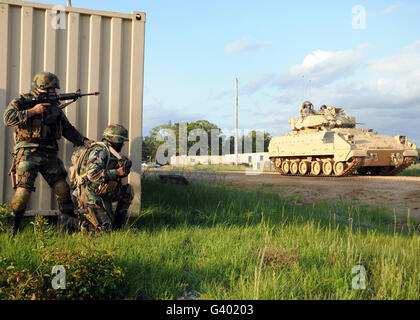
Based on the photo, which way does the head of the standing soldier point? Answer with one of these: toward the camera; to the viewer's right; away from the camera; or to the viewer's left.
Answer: to the viewer's right

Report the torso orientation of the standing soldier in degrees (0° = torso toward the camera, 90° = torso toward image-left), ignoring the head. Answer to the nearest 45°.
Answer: approximately 315°

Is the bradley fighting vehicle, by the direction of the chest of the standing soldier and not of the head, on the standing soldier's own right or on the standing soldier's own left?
on the standing soldier's own left

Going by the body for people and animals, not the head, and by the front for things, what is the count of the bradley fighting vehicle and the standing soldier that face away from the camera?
0

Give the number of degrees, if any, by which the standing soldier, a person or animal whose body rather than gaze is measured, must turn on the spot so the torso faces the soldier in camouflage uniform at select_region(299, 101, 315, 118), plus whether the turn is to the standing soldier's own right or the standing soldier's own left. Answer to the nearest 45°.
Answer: approximately 90° to the standing soldier's own left

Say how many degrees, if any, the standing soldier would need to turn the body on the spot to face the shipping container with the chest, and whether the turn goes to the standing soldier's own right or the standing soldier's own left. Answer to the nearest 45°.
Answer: approximately 90° to the standing soldier's own left
